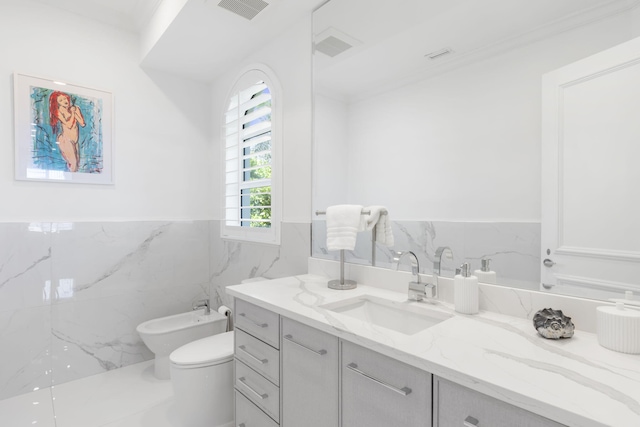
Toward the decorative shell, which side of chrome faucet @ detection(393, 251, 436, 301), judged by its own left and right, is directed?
left

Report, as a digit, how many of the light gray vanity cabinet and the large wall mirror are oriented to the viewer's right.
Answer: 0

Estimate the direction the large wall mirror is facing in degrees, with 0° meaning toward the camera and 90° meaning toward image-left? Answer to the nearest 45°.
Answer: approximately 45°

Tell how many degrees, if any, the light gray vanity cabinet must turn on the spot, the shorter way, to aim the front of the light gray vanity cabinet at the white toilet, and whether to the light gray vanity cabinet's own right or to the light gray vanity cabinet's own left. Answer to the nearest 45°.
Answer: approximately 90° to the light gray vanity cabinet's own right

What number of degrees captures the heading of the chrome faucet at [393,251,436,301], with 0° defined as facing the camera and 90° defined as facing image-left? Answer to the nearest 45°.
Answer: approximately 45°

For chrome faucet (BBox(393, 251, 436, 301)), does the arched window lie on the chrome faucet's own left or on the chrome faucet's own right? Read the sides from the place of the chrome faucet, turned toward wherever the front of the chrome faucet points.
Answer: on the chrome faucet's own right

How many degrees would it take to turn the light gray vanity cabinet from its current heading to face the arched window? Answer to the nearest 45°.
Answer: approximately 90° to its right

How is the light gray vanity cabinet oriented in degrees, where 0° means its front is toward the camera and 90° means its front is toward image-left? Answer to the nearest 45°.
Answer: approximately 45°
